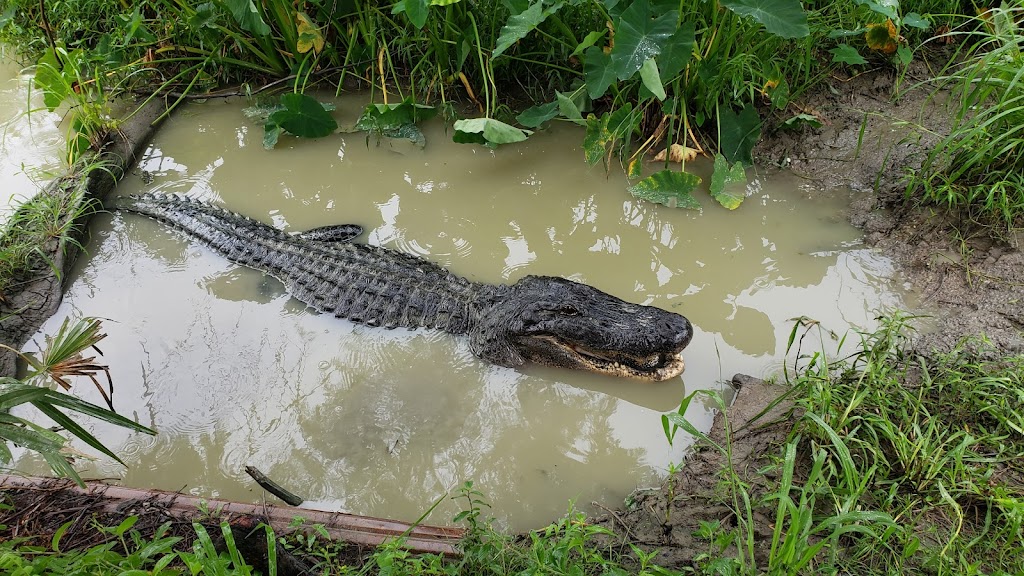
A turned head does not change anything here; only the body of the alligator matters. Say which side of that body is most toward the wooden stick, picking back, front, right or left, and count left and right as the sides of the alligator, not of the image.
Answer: right

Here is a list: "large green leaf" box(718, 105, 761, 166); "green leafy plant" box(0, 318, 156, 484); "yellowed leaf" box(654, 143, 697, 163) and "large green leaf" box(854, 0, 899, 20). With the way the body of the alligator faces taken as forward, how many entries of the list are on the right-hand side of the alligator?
1

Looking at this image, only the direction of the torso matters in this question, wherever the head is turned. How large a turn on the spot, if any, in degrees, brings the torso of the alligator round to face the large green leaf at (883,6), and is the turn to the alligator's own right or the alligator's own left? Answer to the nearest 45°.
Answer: approximately 45° to the alligator's own left

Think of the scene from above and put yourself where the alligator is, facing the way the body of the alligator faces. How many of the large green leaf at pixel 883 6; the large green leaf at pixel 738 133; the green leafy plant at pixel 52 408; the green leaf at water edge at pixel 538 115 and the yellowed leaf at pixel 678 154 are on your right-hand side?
1

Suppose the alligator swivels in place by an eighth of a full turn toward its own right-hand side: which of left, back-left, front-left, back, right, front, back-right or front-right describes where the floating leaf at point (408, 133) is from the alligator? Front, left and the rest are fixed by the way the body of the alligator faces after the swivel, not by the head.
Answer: back

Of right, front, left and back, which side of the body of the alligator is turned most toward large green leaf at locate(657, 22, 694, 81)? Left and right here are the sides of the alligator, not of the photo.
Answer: left

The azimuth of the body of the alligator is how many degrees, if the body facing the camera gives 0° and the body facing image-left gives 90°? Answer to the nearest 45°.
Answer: approximately 315°
